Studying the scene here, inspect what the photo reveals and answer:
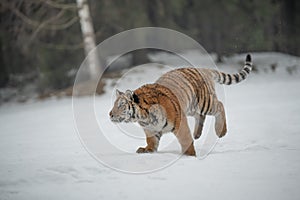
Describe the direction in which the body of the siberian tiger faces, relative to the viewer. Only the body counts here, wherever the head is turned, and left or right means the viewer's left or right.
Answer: facing the viewer and to the left of the viewer

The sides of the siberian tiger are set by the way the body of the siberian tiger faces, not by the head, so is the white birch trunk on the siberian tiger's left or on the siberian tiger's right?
on the siberian tiger's right
